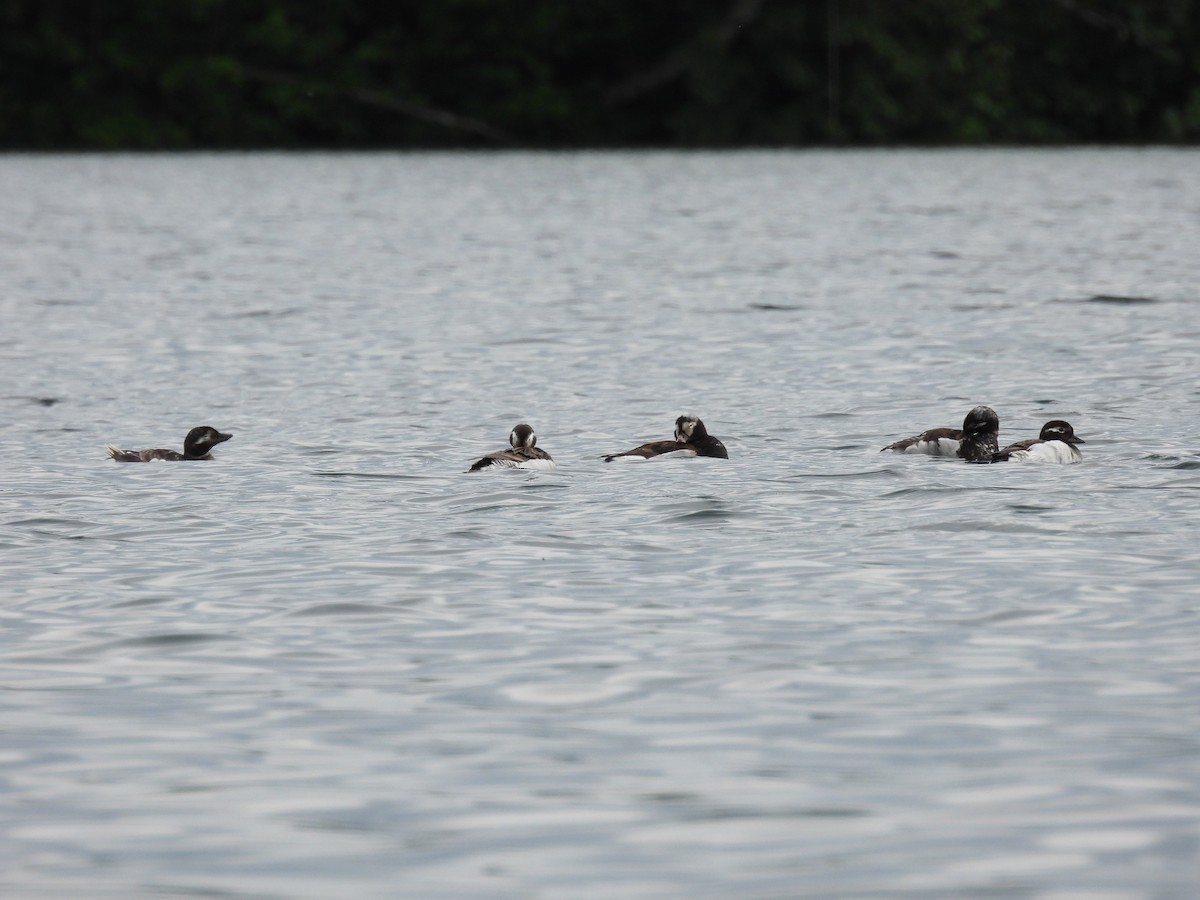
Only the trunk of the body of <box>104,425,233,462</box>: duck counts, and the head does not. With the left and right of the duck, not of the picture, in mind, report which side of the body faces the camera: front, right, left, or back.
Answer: right

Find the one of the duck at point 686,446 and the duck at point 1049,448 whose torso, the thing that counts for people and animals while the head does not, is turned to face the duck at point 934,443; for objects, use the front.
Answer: the duck at point 686,446

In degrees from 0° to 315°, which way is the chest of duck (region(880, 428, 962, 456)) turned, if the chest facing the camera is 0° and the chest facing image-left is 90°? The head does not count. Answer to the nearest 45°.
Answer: approximately 270°

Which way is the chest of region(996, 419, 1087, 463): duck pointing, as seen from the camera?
to the viewer's right

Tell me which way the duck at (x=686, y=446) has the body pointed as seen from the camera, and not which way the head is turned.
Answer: to the viewer's right

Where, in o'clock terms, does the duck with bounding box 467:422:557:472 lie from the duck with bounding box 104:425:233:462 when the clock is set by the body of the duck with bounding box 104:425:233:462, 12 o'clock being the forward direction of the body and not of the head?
the duck with bounding box 467:422:557:472 is roughly at 1 o'clock from the duck with bounding box 104:425:233:462.
